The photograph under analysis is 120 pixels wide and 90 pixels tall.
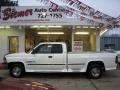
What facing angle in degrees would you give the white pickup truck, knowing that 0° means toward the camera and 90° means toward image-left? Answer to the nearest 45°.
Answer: approximately 90°
